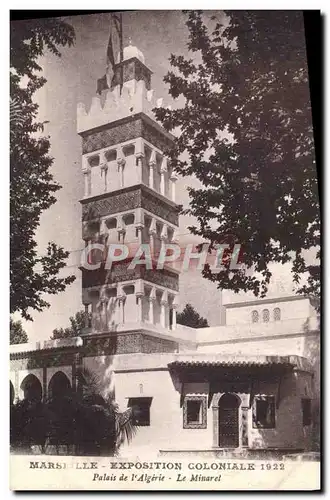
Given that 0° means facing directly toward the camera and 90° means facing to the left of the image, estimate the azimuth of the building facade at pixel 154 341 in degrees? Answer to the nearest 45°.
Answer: approximately 0°
